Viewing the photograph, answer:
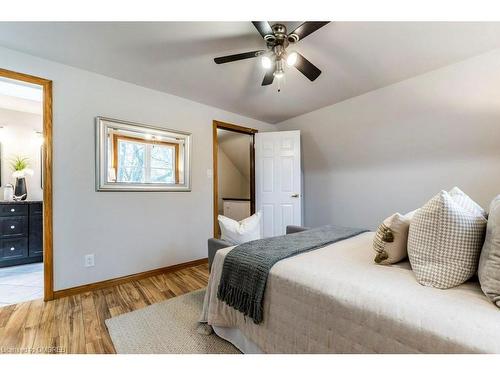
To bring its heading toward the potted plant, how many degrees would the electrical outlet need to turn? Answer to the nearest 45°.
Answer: approximately 135° to its right

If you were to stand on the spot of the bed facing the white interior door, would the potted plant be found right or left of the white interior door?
left

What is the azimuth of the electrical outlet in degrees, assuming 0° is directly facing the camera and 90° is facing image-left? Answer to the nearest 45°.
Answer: approximately 0°

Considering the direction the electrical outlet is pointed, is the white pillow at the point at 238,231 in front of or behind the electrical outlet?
in front

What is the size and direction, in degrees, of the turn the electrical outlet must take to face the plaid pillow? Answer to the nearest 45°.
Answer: approximately 45° to its left

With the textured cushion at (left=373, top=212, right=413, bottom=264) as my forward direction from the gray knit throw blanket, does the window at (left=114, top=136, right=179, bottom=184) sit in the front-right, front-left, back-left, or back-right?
back-left

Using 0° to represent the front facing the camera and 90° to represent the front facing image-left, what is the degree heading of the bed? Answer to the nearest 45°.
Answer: approximately 45°

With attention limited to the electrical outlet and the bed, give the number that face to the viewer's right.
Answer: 0

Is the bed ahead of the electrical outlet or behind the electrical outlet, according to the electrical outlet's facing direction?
ahead

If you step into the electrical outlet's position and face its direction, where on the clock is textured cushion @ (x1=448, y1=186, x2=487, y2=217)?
The textured cushion is roughly at 11 o'clock from the electrical outlet.
